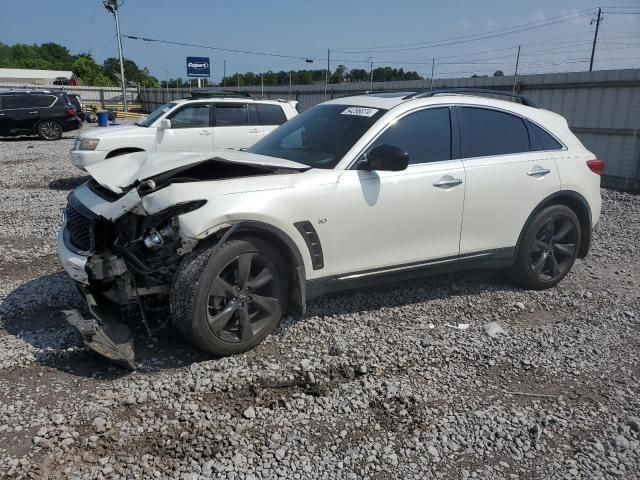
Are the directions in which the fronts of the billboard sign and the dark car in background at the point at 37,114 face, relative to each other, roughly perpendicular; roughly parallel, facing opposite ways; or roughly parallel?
roughly perpendicular

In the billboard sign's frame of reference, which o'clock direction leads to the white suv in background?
The white suv in background is roughly at 12 o'clock from the billboard sign.

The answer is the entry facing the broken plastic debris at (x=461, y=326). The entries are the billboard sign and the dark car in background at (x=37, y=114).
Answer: the billboard sign

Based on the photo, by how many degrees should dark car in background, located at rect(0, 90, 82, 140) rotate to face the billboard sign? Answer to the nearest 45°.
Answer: approximately 135° to its right

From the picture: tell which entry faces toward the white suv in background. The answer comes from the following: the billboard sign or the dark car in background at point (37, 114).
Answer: the billboard sign

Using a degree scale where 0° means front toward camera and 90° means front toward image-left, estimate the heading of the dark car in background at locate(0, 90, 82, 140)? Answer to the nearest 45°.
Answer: approximately 90°

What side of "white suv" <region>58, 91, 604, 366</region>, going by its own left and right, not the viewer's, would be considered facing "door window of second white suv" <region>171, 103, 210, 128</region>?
right

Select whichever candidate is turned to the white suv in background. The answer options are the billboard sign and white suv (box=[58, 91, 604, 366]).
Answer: the billboard sign

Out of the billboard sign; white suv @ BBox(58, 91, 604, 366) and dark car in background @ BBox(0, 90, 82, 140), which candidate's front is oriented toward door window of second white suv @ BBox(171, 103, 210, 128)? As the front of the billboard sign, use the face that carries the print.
the billboard sign

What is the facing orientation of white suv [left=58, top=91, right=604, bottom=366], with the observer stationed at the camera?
facing the viewer and to the left of the viewer

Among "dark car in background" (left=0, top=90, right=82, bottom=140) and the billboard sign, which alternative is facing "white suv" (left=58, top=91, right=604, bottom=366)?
the billboard sign

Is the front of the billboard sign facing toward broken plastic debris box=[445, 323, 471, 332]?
yes

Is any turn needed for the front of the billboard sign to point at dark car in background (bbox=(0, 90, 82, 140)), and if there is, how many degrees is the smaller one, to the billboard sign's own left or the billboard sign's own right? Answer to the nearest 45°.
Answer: approximately 45° to the billboard sign's own right
